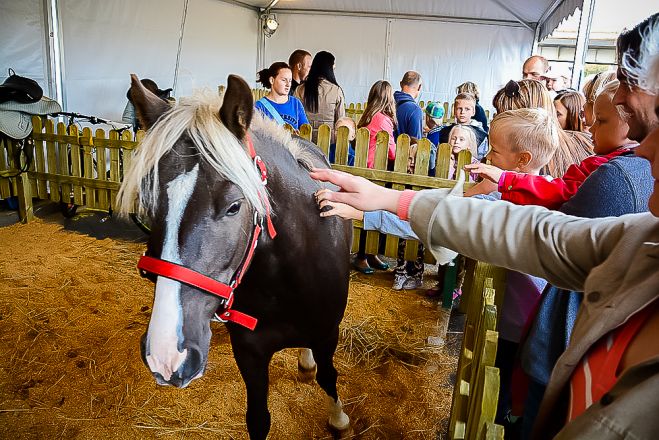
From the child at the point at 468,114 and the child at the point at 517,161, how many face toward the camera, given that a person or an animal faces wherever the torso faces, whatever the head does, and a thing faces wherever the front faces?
1

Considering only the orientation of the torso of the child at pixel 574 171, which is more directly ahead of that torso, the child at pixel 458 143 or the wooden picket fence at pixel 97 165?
the wooden picket fence

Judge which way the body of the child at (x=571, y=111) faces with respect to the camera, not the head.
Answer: to the viewer's left

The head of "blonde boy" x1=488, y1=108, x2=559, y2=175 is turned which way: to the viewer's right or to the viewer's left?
to the viewer's left

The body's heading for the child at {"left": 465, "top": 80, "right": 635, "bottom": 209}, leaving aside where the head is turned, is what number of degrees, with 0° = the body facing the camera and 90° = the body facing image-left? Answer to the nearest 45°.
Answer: approximately 90°

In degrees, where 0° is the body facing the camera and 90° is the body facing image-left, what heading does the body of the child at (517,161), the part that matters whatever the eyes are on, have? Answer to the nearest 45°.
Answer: approximately 90°

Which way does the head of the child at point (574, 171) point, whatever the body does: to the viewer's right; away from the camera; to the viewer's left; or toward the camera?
to the viewer's left

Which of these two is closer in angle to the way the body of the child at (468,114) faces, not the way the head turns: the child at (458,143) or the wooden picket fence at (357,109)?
the child

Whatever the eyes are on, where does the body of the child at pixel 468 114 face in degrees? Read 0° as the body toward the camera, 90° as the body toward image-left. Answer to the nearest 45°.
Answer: approximately 0°

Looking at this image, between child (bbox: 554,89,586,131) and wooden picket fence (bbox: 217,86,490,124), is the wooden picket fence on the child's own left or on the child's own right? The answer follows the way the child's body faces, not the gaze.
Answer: on the child's own right
